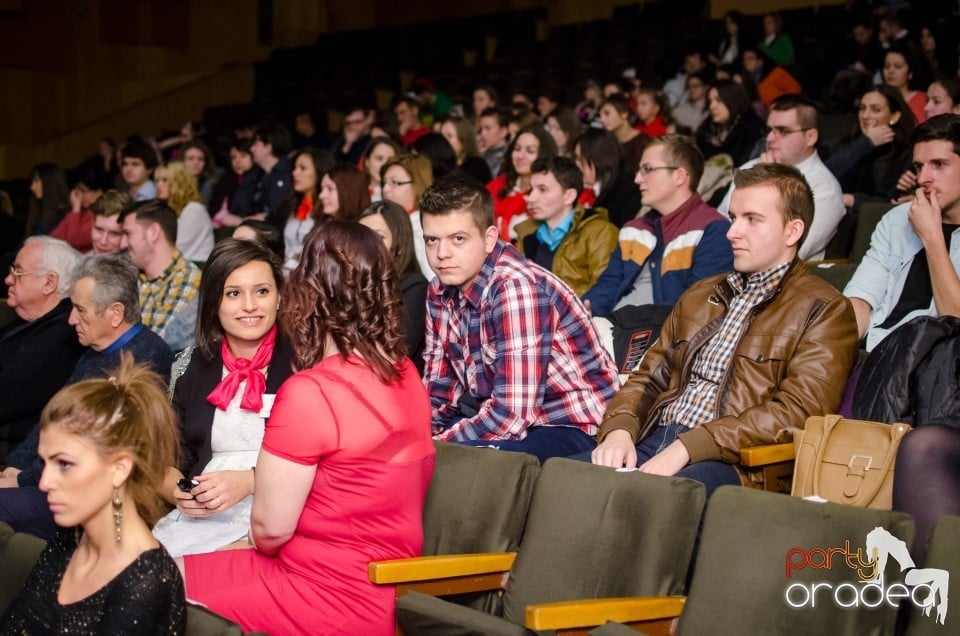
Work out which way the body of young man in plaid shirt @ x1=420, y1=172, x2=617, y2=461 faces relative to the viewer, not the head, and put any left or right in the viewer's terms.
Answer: facing the viewer and to the left of the viewer

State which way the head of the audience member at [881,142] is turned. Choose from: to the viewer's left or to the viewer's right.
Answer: to the viewer's left

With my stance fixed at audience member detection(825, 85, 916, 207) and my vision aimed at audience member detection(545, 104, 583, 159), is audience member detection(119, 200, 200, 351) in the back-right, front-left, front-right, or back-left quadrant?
front-left

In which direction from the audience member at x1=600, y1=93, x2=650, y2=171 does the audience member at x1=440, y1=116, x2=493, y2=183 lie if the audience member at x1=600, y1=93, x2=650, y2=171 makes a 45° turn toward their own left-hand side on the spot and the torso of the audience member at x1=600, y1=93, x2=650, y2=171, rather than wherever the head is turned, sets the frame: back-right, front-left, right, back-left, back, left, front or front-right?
right

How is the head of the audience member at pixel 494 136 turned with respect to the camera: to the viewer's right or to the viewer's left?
to the viewer's left

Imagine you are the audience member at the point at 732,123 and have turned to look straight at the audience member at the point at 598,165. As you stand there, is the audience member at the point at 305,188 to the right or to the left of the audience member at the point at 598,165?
right

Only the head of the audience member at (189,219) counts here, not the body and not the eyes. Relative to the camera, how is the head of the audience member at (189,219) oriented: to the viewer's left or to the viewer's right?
to the viewer's left

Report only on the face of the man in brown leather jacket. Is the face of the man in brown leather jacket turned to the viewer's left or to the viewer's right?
to the viewer's left

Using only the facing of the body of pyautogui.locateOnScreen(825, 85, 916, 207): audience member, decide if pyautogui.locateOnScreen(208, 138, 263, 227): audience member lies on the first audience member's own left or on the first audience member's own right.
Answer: on the first audience member's own right

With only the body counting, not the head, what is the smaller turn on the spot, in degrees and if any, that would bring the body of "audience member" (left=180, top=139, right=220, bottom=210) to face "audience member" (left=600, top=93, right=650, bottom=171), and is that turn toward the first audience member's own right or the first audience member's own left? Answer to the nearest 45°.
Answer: approximately 90° to the first audience member's own left

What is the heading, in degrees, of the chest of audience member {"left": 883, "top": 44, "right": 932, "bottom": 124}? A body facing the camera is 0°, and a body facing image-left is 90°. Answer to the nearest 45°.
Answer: approximately 45°

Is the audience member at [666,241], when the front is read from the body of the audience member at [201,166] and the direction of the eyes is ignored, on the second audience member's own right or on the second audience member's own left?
on the second audience member's own left

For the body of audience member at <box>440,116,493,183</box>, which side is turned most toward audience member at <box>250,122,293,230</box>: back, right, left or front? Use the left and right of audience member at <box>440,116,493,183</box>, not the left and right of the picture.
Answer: right

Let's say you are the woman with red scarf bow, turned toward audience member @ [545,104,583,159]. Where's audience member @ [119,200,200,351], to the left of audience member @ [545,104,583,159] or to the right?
left
